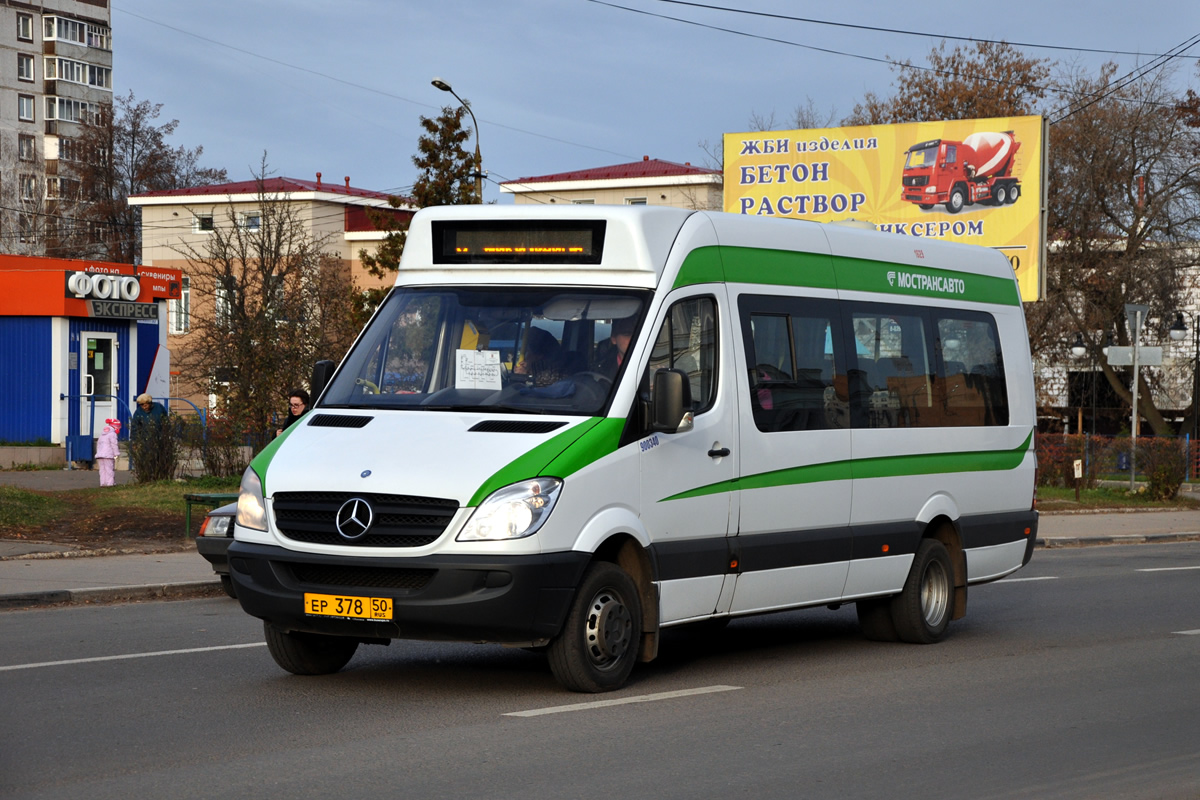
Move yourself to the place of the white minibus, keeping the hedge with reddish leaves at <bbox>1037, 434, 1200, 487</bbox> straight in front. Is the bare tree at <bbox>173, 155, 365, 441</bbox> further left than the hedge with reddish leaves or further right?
left

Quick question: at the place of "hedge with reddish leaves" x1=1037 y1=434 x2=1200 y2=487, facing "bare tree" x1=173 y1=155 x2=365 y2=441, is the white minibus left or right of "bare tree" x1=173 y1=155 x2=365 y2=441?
left

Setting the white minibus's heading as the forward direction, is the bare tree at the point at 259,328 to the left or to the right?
on its right

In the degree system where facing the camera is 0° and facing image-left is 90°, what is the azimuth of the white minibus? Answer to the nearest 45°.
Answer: approximately 45°

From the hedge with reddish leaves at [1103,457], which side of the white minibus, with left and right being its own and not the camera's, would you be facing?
back

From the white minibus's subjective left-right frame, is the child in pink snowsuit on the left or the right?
on its right
